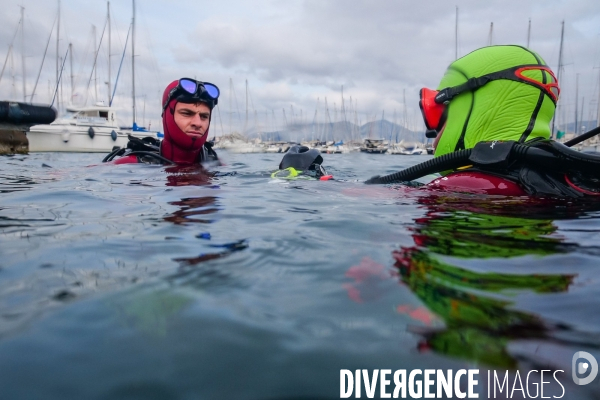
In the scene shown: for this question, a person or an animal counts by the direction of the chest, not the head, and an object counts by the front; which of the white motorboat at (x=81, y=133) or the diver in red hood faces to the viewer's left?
the white motorboat

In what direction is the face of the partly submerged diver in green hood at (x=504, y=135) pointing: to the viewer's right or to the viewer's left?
to the viewer's left

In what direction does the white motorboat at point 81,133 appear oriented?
to the viewer's left

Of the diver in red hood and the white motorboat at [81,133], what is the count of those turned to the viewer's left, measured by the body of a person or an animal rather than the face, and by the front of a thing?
1

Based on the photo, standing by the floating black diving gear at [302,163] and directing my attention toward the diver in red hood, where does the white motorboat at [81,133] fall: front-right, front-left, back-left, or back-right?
front-right

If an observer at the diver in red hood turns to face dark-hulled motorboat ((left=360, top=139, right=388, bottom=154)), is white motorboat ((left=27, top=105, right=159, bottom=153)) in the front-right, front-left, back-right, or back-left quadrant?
front-left

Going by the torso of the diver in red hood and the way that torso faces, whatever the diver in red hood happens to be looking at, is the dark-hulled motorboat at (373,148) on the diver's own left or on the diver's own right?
on the diver's own left

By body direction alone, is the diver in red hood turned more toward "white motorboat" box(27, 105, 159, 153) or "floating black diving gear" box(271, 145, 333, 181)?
the floating black diving gear

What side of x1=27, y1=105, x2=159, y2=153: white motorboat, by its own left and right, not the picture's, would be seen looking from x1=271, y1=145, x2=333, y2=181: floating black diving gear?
left
